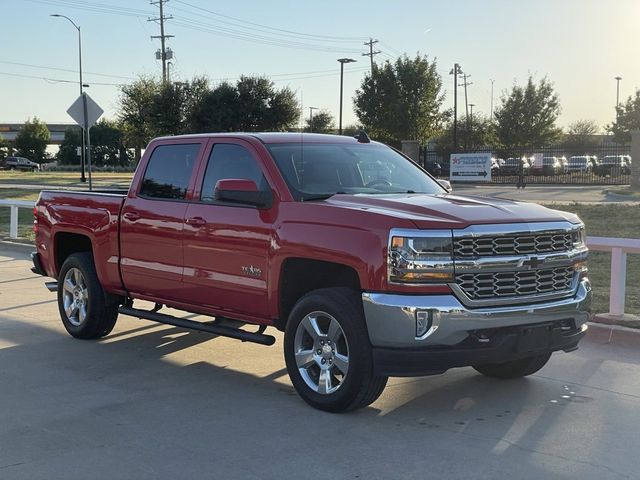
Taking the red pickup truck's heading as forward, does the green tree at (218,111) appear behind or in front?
behind

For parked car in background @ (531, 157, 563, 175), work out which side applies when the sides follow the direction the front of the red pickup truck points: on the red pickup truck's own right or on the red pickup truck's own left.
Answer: on the red pickup truck's own left

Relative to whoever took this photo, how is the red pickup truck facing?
facing the viewer and to the right of the viewer

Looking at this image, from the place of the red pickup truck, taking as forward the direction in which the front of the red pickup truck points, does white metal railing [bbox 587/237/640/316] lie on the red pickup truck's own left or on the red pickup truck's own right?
on the red pickup truck's own left

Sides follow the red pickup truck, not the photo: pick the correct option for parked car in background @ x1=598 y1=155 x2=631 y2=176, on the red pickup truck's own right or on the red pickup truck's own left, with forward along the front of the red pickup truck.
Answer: on the red pickup truck's own left

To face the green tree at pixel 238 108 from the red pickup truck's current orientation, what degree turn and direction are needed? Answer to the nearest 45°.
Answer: approximately 135° to its left

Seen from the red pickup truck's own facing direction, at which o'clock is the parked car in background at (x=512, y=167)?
The parked car in background is roughly at 8 o'clock from the red pickup truck.

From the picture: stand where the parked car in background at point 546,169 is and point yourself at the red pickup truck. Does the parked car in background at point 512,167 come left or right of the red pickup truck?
right

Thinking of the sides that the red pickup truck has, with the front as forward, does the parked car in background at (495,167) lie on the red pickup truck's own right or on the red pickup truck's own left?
on the red pickup truck's own left
